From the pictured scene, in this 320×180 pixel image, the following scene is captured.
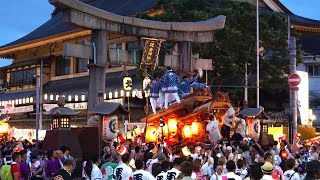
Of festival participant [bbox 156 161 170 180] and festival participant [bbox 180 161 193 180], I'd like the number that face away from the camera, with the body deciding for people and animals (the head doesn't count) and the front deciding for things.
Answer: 2

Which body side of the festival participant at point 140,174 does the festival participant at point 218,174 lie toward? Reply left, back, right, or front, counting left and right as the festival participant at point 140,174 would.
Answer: right

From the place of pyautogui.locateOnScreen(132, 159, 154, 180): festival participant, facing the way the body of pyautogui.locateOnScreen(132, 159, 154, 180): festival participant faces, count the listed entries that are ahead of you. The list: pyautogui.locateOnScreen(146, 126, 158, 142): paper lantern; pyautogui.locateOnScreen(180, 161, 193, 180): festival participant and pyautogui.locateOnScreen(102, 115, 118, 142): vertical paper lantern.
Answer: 2

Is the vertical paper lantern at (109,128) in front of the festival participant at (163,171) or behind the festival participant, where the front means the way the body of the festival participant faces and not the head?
in front

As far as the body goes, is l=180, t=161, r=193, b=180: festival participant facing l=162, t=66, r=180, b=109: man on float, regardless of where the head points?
yes

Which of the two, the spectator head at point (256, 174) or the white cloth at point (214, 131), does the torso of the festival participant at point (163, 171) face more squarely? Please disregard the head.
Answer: the white cloth

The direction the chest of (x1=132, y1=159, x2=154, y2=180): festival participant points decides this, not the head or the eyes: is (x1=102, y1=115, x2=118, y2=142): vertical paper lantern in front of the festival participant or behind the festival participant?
in front

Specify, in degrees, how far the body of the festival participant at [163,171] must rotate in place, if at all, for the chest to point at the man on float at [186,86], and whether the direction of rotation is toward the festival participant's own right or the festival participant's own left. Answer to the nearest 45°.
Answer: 0° — they already face them

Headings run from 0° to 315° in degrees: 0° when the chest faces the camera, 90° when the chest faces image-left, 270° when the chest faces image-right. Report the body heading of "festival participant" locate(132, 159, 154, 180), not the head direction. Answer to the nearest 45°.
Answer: approximately 180°
